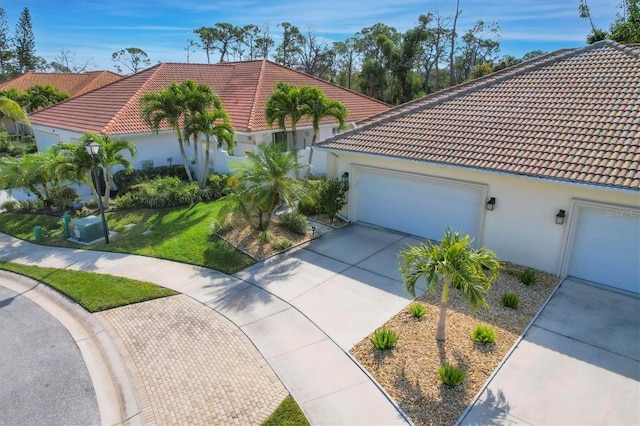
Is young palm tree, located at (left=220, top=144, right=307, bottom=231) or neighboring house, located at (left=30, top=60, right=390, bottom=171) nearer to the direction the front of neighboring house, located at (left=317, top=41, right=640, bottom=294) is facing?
the young palm tree

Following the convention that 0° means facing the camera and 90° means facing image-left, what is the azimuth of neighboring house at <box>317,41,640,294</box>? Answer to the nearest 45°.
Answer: approximately 45°

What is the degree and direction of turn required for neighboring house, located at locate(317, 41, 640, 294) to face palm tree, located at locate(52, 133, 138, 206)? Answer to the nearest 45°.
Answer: approximately 45° to its right

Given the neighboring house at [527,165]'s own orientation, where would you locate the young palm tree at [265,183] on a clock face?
The young palm tree is roughly at 1 o'clock from the neighboring house.

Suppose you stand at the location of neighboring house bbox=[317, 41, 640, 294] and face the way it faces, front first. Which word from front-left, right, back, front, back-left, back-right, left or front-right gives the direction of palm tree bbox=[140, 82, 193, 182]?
front-right

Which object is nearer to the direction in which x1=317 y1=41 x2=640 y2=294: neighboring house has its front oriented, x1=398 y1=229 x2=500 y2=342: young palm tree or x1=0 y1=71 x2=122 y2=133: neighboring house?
the young palm tree

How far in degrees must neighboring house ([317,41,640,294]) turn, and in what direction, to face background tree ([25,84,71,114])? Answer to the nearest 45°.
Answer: approximately 45° to its right

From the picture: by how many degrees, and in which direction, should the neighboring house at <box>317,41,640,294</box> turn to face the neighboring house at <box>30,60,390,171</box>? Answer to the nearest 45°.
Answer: approximately 45° to its right

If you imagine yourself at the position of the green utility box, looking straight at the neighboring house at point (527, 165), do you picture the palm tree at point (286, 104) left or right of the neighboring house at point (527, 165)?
left

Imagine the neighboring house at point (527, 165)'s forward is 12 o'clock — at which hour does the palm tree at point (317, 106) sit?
The palm tree is roughly at 2 o'clock from the neighboring house.

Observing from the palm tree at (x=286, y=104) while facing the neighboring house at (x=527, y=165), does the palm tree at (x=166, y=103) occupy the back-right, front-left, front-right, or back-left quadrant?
back-right
